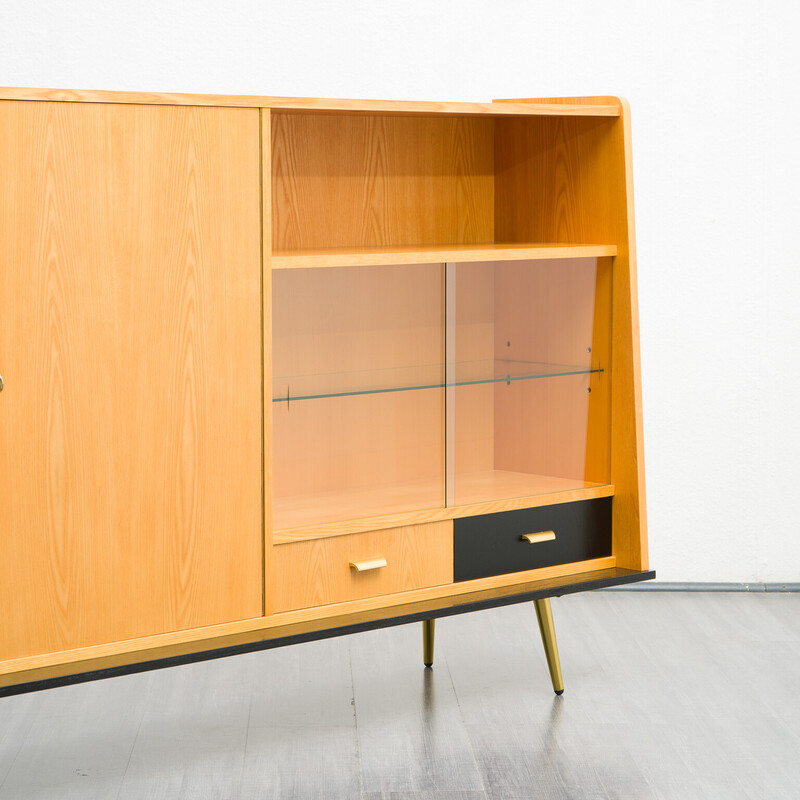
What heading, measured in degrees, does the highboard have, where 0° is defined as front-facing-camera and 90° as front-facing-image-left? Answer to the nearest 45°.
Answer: approximately 315°
